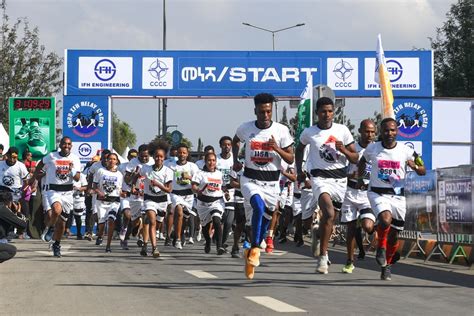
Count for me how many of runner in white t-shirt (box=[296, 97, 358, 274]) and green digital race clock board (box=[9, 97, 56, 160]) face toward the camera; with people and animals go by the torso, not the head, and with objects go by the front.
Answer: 2

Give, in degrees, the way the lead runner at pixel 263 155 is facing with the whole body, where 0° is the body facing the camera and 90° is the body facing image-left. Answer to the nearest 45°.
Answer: approximately 0°

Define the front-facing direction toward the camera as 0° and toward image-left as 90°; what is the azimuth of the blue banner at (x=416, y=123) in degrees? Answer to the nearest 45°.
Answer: approximately 0°
